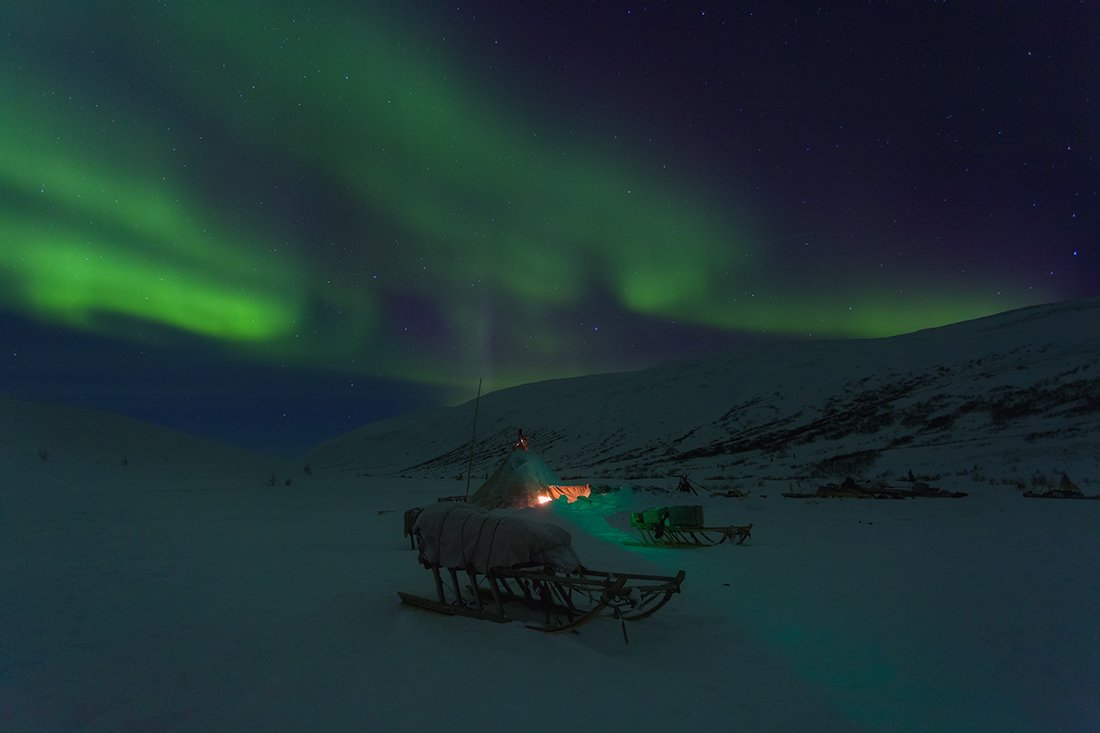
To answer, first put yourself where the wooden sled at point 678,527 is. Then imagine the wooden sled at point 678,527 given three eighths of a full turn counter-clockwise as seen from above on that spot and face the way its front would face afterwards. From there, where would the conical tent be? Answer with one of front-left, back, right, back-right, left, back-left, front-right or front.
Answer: front

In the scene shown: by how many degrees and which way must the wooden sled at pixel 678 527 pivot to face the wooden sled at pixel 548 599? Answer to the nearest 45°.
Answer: approximately 90° to its right

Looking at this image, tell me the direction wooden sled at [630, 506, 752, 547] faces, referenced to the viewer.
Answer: facing to the right of the viewer
